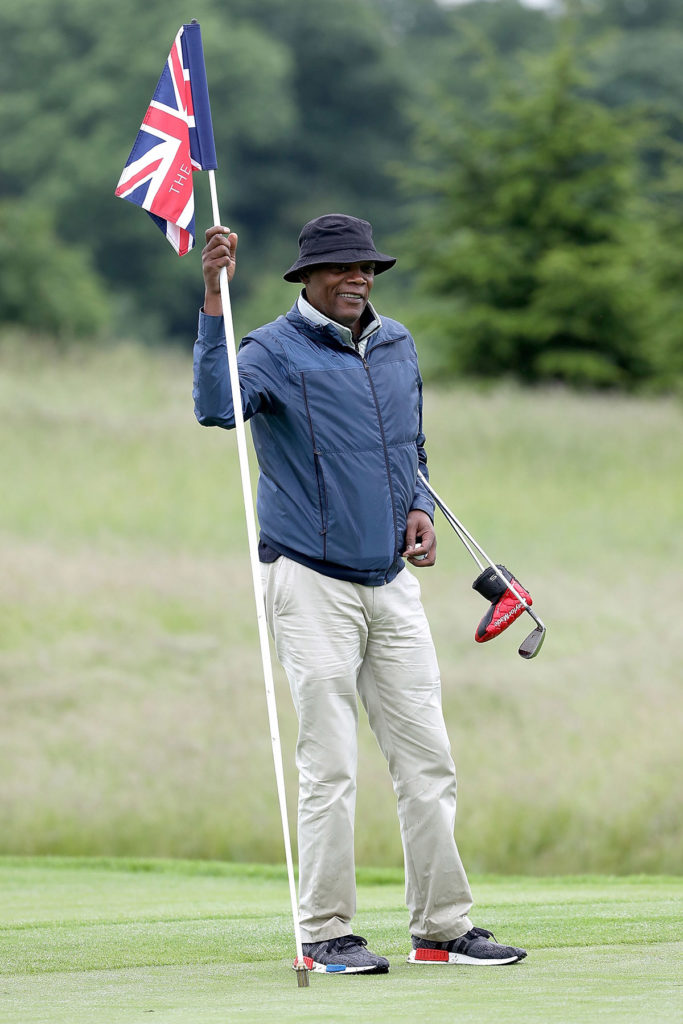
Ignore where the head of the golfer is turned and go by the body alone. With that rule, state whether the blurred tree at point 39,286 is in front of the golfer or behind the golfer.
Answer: behind

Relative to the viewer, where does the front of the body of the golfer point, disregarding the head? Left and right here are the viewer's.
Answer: facing the viewer and to the right of the viewer

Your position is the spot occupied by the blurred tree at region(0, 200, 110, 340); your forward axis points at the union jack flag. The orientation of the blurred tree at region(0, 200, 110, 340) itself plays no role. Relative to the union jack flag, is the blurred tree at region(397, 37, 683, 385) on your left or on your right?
left

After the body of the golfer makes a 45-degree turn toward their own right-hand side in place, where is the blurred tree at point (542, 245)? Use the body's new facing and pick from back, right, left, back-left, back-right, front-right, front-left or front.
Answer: back
